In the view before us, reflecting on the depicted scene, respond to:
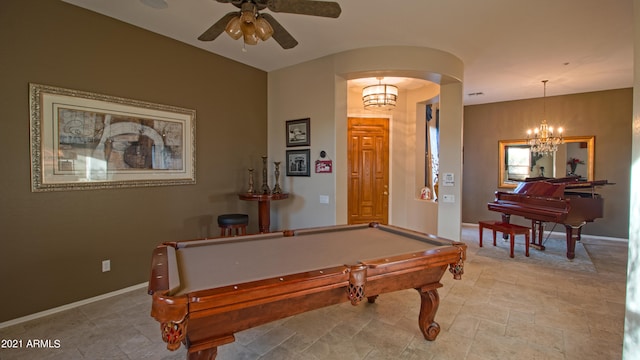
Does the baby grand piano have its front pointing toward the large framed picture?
yes

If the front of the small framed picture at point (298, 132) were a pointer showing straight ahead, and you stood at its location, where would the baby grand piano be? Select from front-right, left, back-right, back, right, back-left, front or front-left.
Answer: back-left

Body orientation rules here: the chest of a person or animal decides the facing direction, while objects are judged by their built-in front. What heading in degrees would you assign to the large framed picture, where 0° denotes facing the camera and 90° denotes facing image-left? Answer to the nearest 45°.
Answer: approximately 315°

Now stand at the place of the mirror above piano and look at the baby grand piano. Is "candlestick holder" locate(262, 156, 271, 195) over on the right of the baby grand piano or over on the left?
right

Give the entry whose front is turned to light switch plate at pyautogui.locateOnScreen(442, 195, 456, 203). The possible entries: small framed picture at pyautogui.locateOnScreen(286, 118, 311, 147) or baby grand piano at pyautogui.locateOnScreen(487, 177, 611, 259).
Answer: the baby grand piano

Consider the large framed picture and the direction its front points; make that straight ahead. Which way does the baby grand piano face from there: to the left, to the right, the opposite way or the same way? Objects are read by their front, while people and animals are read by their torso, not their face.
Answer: the opposite way
